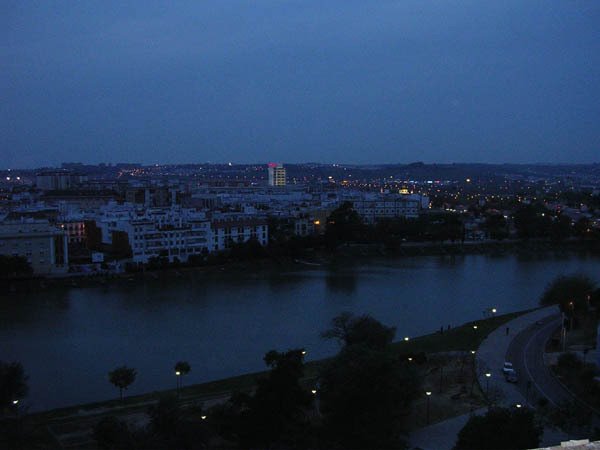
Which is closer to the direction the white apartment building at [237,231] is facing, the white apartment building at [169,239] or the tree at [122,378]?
the tree

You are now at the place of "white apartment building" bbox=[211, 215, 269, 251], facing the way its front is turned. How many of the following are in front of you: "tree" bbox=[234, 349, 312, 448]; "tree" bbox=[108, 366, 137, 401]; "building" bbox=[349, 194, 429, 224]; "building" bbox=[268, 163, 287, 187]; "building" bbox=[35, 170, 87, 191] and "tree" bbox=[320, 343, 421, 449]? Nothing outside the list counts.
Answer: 3

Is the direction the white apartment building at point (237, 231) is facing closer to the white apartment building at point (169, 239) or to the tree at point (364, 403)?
the tree

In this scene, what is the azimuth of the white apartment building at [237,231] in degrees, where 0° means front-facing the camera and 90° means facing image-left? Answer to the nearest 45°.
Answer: approximately 0°

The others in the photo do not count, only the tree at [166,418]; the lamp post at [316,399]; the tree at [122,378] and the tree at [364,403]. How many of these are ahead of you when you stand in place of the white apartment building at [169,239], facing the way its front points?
4

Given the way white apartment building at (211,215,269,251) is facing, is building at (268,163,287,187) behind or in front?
behind

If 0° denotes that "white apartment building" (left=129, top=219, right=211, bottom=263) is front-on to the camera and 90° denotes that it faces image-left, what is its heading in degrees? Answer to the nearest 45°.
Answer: approximately 0°

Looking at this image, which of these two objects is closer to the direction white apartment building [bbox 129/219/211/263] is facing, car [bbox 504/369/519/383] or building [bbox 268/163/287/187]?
the car

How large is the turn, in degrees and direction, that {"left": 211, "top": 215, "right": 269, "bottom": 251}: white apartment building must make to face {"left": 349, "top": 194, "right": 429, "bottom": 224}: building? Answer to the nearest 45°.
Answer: approximately 135° to its left

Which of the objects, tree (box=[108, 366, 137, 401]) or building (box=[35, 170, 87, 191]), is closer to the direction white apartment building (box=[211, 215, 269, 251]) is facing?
the tree

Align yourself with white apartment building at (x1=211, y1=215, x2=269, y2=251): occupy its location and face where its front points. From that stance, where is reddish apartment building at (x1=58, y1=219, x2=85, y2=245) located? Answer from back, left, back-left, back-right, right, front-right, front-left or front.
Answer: right

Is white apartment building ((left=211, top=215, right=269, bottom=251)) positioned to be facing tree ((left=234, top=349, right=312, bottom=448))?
yes
